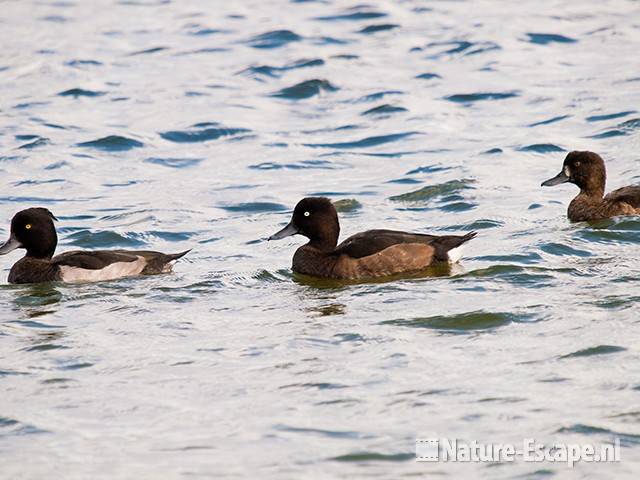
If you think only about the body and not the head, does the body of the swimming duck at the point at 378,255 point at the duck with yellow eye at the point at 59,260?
yes

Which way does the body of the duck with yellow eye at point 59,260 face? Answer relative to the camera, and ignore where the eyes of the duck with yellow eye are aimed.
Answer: to the viewer's left

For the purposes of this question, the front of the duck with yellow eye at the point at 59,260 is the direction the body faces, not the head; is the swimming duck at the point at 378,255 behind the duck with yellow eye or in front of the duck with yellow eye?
behind

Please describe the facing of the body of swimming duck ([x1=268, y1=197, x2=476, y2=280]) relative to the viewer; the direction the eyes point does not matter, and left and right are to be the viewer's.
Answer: facing to the left of the viewer
